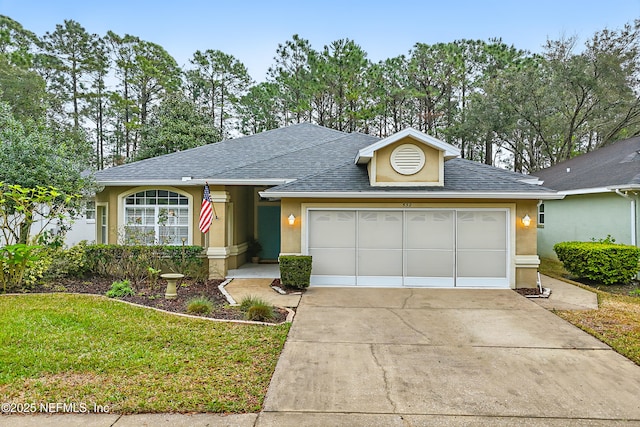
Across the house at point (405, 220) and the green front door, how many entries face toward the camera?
2

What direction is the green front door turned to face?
toward the camera

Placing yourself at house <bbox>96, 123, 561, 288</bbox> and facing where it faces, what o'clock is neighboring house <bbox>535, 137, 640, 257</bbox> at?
The neighboring house is roughly at 8 o'clock from the house.

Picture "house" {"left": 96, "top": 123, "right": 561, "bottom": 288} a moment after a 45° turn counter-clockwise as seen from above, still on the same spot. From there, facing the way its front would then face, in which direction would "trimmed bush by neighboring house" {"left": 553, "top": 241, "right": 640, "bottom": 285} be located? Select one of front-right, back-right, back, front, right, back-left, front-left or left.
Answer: front-left

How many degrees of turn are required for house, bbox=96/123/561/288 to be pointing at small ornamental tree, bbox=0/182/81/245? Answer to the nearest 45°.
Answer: approximately 90° to its right

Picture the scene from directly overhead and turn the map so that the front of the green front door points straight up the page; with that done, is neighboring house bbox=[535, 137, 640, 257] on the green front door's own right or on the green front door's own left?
on the green front door's own left

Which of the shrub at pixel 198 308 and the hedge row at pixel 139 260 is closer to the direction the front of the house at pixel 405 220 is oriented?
the shrub

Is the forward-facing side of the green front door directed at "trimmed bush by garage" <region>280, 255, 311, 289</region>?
yes

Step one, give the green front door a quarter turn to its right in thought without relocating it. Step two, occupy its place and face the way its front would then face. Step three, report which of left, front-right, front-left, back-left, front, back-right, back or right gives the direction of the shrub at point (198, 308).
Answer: left

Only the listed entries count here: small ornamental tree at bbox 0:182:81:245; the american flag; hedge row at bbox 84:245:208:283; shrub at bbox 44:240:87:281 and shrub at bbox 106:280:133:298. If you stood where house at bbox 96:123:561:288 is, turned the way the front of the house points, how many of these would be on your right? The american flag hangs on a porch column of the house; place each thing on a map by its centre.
5

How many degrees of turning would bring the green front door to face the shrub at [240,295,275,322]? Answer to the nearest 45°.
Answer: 0° — it already faces it

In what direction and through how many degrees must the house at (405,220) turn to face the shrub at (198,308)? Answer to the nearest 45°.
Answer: approximately 45° to its right

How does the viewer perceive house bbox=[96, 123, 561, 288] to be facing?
facing the viewer

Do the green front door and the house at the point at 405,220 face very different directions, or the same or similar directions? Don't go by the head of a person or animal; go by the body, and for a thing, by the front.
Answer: same or similar directions

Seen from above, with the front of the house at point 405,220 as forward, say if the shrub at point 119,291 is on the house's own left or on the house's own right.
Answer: on the house's own right
